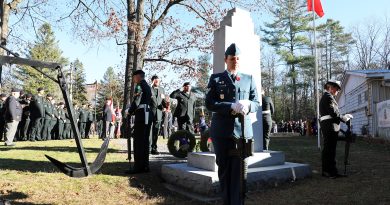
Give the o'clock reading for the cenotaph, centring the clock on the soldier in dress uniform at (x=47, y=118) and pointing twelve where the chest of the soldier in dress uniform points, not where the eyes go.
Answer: The cenotaph is roughly at 1 o'clock from the soldier in dress uniform.

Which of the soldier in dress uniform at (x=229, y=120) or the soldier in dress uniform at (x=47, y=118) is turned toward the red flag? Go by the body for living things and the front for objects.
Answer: the soldier in dress uniform at (x=47, y=118)

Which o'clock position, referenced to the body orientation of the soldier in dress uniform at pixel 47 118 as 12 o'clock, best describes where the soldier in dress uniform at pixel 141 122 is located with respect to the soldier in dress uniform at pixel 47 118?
the soldier in dress uniform at pixel 141 122 is roughly at 1 o'clock from the soldier in dress uniform at pixel 47 118.

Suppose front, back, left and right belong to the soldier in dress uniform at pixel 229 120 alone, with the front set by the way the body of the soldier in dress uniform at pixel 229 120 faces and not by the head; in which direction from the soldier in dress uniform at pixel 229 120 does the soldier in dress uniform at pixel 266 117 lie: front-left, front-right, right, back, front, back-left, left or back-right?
back

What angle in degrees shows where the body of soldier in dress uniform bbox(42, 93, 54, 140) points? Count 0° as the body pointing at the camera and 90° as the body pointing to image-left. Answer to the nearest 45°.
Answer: approximately 315°
